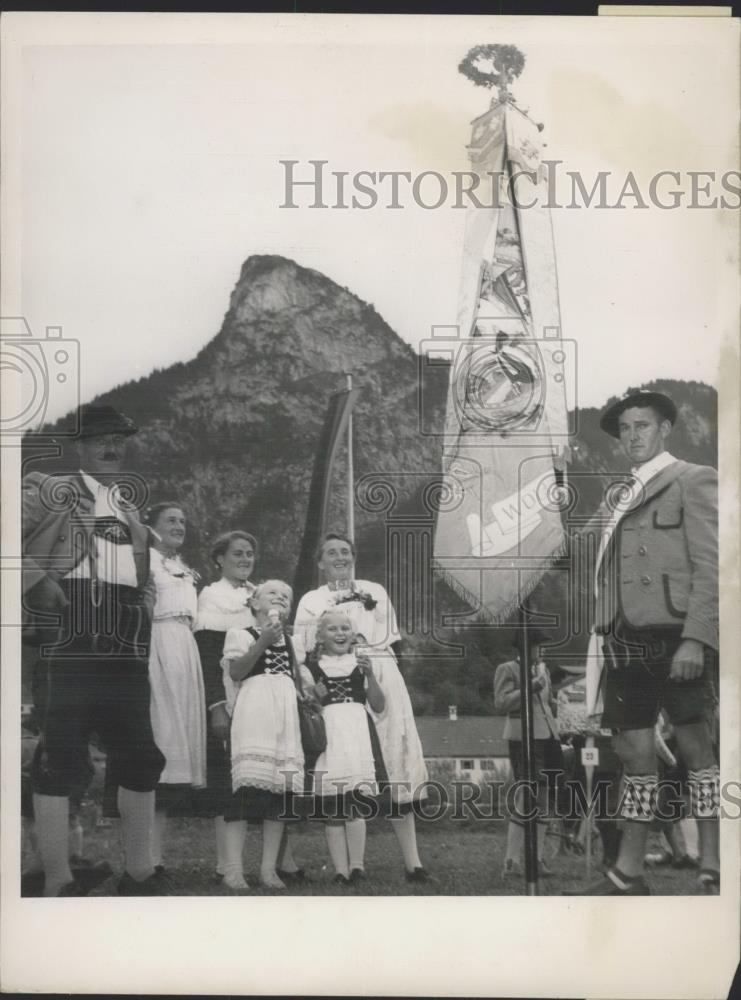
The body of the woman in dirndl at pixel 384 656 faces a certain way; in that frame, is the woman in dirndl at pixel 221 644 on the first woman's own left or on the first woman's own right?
on the first woman's own right

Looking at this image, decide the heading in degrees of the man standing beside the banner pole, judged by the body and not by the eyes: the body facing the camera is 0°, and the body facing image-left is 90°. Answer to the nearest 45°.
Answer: approximately 45°

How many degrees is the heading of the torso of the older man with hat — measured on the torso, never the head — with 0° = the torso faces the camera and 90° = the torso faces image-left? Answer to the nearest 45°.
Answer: approximately 315°

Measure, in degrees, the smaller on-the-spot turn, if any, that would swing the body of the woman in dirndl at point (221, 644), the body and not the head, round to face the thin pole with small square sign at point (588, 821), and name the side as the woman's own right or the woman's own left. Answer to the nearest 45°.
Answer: approximately 45° to the woman's own left

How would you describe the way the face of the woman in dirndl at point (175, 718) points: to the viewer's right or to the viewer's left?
to the viewer's right
